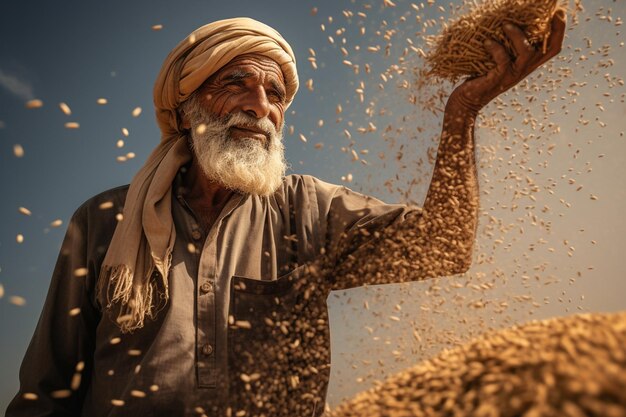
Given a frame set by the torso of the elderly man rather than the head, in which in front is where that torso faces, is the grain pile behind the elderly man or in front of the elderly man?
in front

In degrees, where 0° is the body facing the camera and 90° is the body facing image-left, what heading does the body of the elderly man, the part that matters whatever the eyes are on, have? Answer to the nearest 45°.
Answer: approximately 0°
